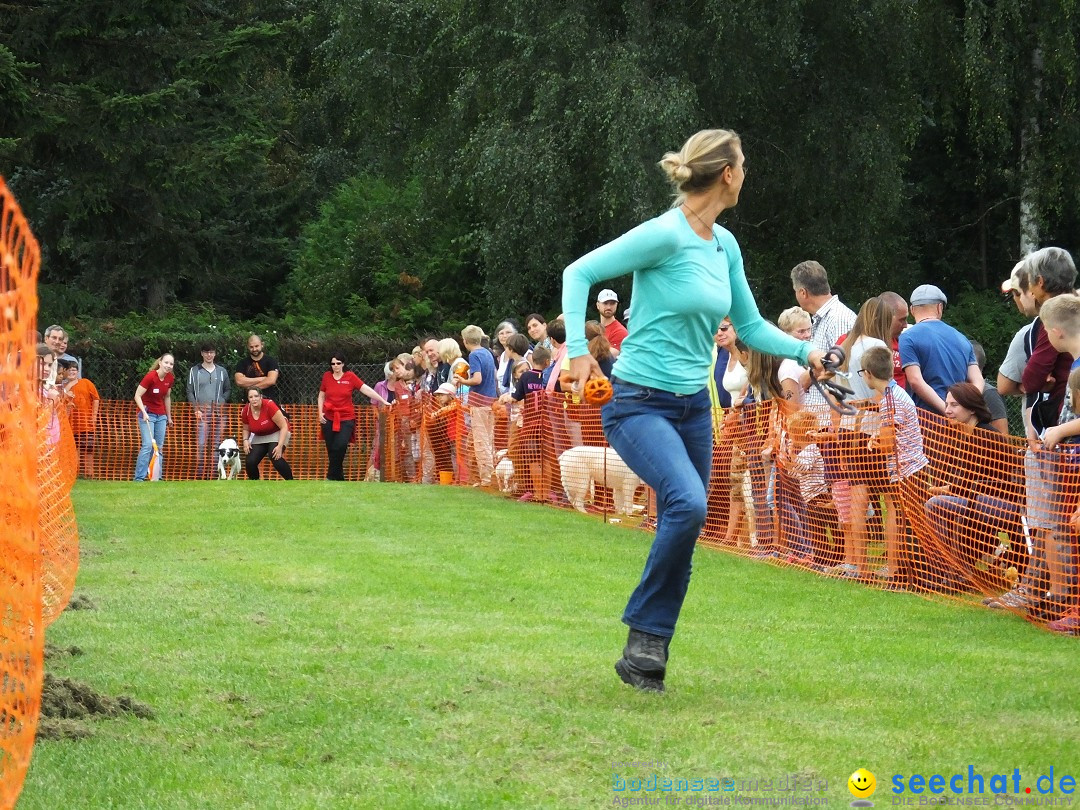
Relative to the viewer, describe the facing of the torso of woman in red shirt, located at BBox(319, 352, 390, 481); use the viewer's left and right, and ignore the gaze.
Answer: facing the viewer

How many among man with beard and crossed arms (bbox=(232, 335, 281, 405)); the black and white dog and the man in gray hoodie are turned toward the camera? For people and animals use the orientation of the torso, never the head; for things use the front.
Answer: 3

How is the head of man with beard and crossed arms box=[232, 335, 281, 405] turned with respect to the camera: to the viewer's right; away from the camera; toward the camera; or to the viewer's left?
toward the camera

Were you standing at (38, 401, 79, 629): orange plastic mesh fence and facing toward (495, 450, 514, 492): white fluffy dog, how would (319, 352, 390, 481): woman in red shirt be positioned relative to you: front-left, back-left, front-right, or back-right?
front-left

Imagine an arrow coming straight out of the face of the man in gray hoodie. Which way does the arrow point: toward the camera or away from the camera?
toward the camera

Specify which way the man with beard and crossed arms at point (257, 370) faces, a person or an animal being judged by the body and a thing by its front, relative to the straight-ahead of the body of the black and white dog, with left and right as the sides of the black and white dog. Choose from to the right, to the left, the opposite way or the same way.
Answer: the same way

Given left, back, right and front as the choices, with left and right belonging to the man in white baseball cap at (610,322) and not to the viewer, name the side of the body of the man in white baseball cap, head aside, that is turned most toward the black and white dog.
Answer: right

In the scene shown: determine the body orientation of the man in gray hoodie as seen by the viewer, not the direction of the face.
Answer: toward the camera

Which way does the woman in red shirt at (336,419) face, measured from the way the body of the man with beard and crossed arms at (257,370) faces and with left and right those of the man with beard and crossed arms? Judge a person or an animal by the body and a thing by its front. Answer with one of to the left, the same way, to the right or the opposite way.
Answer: the same way

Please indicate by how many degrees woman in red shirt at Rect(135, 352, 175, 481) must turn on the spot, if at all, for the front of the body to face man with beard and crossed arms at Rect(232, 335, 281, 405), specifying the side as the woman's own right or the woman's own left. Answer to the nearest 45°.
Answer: approximately 45° to the woman's own left

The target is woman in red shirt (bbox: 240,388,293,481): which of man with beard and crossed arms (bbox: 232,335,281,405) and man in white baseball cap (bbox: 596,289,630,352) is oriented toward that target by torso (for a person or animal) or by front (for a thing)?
the man with beard and crossed arms

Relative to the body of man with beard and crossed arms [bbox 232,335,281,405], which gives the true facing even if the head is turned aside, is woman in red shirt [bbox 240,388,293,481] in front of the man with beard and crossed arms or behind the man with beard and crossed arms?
in front

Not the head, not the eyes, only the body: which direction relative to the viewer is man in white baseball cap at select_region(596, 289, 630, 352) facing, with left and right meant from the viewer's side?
facing the viewer and to the left of the viewer

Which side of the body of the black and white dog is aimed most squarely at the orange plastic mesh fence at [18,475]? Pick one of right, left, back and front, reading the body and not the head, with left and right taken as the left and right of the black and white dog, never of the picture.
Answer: front

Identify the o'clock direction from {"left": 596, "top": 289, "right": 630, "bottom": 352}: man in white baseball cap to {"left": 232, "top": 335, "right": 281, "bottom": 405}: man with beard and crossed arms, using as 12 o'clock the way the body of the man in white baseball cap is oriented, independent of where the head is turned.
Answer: The man with beard and crossed arms is roughly at 3 o'clock from the man in white baseball cap.

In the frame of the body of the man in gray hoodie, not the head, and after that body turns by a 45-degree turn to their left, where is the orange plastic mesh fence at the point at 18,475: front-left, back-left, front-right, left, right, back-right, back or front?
front-right

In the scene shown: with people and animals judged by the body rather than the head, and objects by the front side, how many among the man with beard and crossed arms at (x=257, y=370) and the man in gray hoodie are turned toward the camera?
2

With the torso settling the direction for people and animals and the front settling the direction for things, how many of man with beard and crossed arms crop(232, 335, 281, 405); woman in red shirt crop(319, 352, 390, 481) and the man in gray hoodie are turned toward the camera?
3

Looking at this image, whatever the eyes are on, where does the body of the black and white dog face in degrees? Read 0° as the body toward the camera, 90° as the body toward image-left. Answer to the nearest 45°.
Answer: approximately 0°

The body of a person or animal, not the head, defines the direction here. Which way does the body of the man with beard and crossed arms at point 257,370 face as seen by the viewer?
toward the camera
